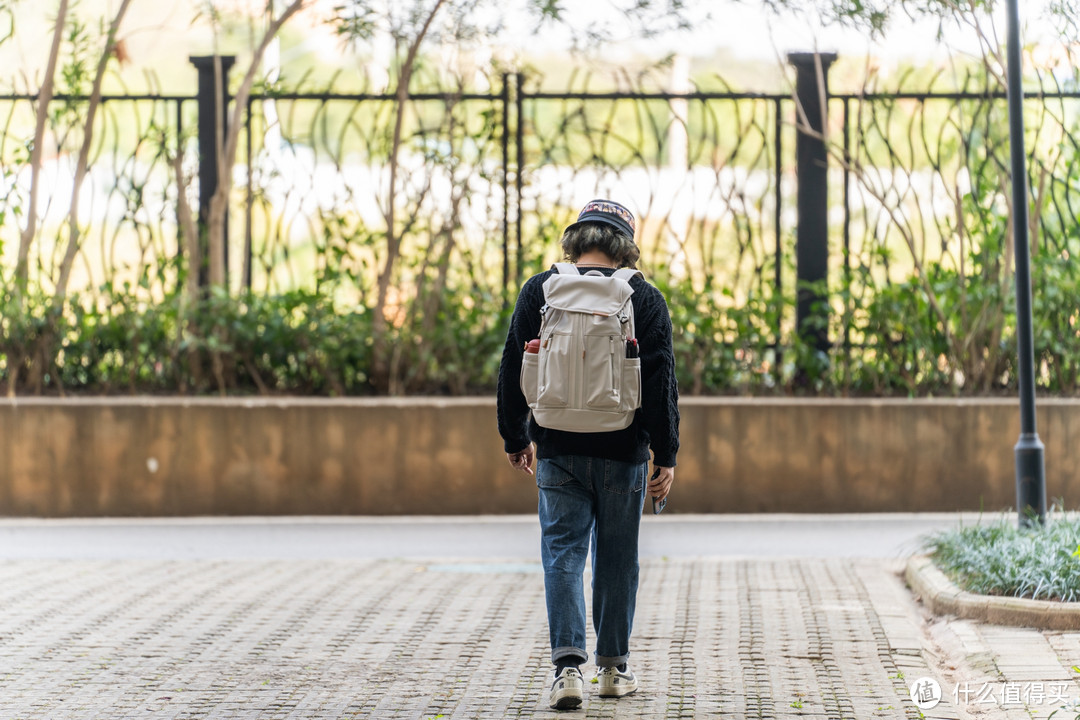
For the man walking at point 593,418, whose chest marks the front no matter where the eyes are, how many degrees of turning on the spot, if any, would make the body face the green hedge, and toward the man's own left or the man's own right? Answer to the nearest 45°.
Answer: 0° — they already face it

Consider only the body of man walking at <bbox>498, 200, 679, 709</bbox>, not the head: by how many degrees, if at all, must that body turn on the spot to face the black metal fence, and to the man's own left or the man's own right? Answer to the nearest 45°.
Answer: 0° — they already face it

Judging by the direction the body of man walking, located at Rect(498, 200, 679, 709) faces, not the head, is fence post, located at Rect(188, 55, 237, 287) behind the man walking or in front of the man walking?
in front

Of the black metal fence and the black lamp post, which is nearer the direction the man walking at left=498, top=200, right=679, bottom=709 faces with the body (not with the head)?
the black metal fence

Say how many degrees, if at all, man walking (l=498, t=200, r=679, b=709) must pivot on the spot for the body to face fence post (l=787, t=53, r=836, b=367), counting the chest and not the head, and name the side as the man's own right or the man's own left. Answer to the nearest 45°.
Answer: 0° — they already face it

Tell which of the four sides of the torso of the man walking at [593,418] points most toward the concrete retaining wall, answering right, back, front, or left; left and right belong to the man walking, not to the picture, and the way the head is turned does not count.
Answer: front

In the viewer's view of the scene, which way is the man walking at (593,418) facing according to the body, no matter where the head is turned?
away from the camera
